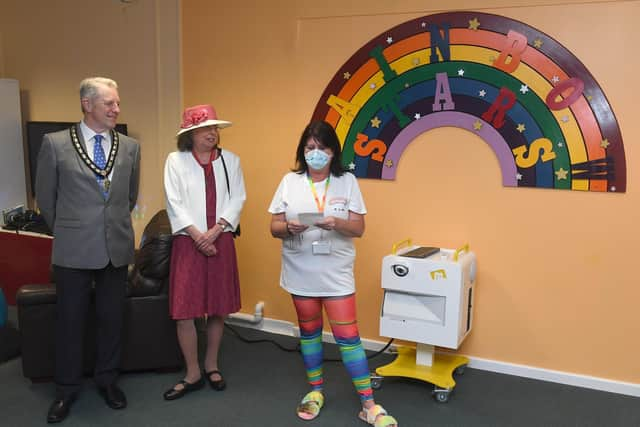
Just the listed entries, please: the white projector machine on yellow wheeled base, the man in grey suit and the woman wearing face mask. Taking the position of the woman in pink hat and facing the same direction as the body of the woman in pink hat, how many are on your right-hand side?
1

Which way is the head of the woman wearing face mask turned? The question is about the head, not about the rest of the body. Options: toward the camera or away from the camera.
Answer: toward the camera

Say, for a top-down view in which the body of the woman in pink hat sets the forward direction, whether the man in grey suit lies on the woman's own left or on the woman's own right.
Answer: on the woman's own right

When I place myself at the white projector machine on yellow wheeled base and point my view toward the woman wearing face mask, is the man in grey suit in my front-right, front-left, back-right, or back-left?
front-right

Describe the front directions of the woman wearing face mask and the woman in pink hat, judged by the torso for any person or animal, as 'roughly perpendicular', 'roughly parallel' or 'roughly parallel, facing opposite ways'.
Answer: roughly parallel

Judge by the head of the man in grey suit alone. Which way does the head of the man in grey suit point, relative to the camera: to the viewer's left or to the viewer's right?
to the viewer's right

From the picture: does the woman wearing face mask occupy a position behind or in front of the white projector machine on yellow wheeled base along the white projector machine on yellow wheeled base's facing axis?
in front

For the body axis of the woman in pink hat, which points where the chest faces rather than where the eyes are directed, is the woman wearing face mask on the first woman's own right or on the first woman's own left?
on the first woman's own left

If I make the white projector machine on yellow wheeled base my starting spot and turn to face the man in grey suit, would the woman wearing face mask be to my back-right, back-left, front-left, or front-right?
front-left

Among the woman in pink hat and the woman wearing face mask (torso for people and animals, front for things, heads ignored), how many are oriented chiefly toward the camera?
2

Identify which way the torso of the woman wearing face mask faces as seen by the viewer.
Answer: toward the camera
